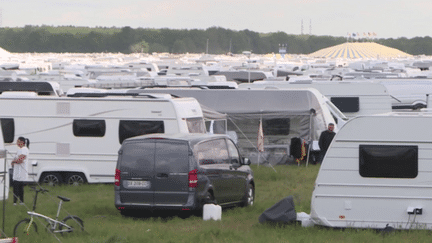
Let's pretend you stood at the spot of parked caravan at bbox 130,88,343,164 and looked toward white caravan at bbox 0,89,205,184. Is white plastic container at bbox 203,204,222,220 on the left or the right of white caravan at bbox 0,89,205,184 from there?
left

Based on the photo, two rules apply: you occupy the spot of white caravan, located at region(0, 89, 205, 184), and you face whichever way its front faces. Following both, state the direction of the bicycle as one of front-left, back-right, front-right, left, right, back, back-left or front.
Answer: right

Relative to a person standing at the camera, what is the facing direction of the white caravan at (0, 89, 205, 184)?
facing to the right of the viewer

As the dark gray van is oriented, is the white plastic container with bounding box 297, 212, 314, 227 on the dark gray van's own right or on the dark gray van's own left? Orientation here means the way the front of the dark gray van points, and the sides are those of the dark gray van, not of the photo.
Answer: on the dark gray van's own right

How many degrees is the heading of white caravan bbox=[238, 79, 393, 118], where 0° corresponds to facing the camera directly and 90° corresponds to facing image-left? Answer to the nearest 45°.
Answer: approximately 270°

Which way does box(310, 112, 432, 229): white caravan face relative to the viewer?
to the viewer's left

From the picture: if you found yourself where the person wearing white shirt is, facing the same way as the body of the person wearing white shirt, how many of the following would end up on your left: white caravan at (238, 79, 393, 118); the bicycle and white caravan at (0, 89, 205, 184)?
1
